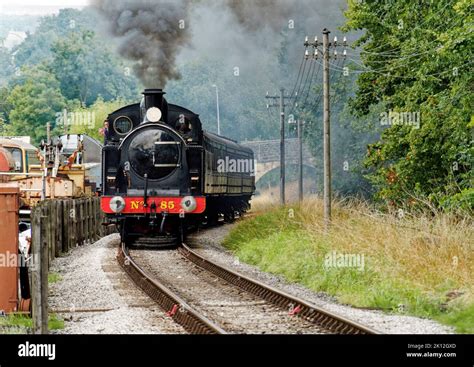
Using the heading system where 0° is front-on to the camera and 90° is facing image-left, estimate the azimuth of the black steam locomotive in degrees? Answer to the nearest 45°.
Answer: approximately 0°

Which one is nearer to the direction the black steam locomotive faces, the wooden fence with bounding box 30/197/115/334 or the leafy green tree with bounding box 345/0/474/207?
the wooden fence

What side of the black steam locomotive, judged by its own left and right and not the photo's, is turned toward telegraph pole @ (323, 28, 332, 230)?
left

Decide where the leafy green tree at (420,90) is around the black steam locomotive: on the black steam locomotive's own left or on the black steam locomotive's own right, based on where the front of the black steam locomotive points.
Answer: on the black steam locomotive's own left

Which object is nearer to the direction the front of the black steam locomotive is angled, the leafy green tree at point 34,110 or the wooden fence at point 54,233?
the wooden fence

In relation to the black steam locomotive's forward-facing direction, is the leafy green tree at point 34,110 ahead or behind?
behind
